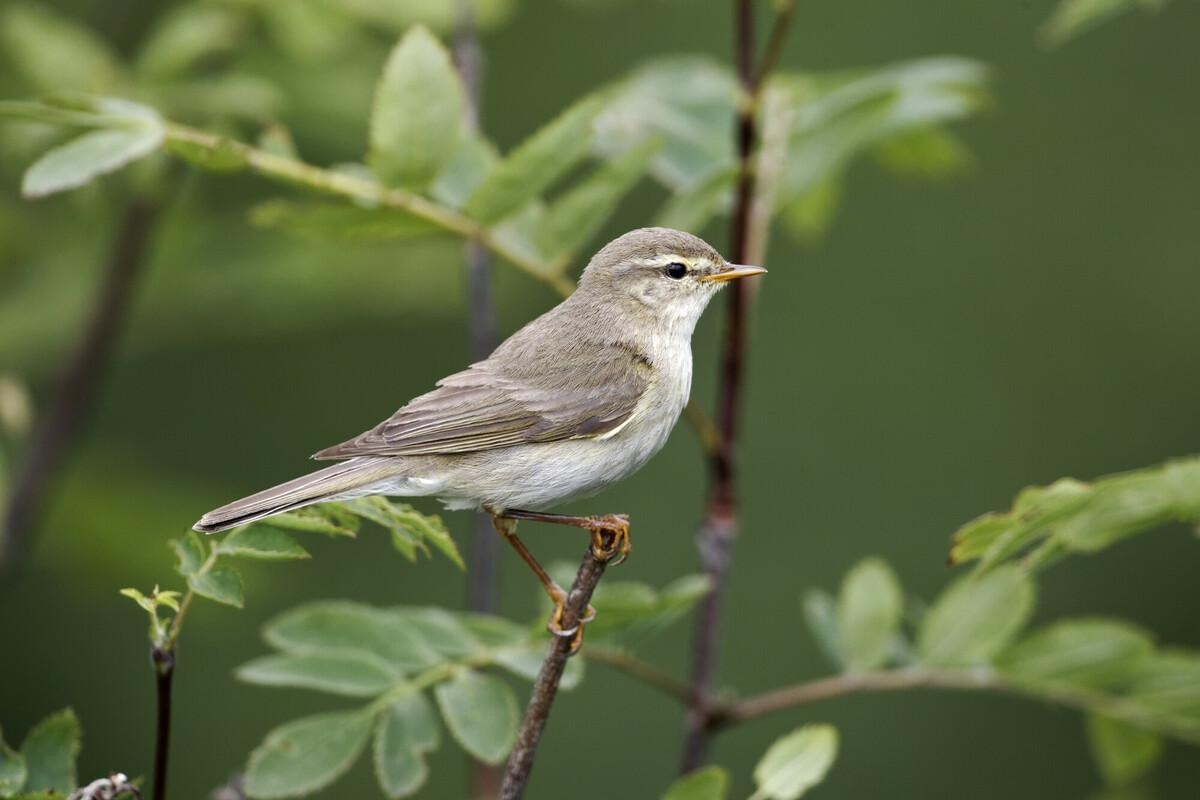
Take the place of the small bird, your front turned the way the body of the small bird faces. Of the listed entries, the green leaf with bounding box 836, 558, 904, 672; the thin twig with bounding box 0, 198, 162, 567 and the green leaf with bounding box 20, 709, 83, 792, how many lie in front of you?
1

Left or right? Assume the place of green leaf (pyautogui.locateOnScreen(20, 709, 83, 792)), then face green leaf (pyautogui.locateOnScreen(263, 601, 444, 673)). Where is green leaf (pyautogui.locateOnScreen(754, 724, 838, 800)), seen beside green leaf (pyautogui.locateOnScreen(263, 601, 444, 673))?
right

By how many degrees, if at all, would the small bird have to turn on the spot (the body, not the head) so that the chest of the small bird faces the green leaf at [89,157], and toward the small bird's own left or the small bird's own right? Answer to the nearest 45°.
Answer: approximately 135° to the small bird's own right

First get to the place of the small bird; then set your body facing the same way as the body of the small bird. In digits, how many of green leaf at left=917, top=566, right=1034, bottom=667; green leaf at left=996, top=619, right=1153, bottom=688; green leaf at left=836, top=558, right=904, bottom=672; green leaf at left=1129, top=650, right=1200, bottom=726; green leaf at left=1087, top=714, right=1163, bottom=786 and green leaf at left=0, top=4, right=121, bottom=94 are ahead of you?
5

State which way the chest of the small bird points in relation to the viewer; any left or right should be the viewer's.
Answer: facing to the right of the viewer

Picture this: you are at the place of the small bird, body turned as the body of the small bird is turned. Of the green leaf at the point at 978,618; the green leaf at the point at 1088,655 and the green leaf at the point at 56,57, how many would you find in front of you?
2

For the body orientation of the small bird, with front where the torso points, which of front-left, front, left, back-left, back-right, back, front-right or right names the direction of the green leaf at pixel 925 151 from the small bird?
front-left

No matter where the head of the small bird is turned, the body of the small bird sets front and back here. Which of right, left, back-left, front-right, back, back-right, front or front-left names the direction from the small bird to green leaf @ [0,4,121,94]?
back-left

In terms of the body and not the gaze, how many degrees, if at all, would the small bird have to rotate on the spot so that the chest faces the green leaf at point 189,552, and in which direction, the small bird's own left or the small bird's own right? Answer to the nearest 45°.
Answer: approximately 135° to the small bird's own right

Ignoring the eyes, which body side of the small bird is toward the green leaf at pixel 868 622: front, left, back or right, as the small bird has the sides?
front

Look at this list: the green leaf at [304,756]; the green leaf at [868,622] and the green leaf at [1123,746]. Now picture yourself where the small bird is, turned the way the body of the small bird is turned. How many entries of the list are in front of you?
2

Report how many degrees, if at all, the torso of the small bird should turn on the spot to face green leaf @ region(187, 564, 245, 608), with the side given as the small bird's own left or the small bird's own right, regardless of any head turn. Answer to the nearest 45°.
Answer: approximately 135° to the small bird's own right

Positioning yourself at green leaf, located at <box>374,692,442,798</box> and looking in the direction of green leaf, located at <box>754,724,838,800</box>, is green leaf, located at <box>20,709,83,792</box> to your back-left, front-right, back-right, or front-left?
back-right
